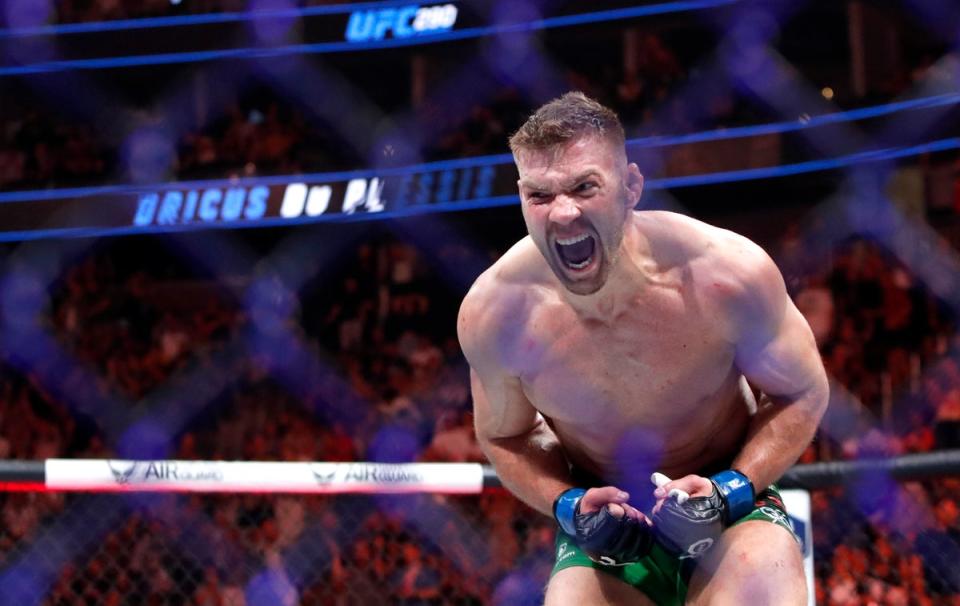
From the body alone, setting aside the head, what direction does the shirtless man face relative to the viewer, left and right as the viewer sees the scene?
facing the viewer
